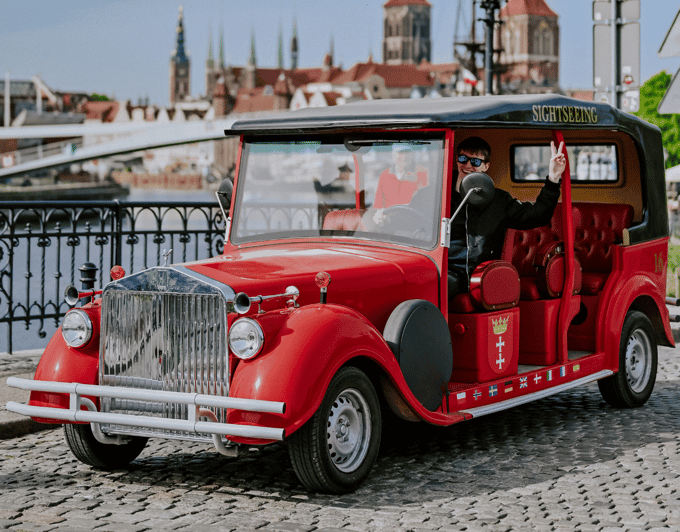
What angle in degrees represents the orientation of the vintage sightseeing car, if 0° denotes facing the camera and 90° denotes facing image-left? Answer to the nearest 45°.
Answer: approximately 45°
